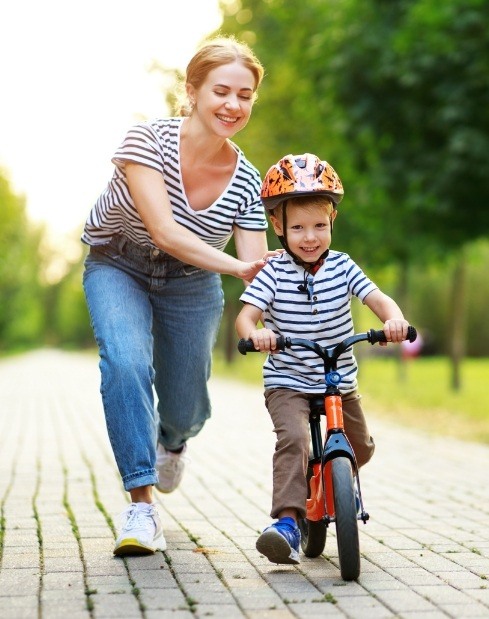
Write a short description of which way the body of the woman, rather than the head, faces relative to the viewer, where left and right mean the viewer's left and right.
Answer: facing the viewer and to the right of the viewer

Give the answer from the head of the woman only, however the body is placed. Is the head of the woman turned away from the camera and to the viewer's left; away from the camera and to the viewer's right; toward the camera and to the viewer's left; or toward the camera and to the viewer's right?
toward the camera and to the viewer's right

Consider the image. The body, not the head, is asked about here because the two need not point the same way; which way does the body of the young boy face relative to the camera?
toward the camera

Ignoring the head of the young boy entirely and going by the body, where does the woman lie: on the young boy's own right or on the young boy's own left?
on the young boy's own right

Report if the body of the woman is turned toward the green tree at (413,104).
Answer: no

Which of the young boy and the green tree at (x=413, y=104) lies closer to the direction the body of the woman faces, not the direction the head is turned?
the young boy

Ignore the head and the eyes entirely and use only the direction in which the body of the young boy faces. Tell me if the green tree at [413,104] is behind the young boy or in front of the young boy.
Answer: behind

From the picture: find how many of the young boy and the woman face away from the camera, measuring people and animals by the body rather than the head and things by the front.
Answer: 0

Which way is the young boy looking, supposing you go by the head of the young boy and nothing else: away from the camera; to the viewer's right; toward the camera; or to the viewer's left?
toward the camera
